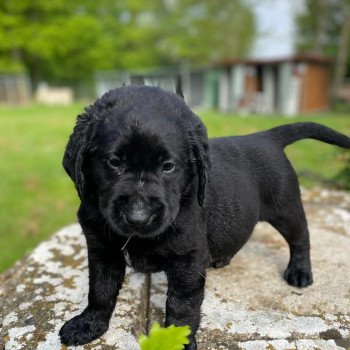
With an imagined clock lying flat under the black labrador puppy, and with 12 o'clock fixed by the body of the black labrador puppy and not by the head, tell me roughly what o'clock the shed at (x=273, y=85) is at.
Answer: The shed is roughly at 5 o'clock from the black labrador puppy.

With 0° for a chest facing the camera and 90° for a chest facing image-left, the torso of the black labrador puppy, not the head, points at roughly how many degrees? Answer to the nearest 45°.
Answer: approximately 45°

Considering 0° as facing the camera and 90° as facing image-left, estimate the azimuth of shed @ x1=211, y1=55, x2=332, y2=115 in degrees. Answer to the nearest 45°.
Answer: approximately 45°

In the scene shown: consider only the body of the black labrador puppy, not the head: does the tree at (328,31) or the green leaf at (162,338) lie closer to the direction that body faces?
the green leaf

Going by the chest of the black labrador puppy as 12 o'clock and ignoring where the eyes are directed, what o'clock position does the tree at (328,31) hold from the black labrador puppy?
The tree is roughly at 5 o'clock from the black labrador puppy.

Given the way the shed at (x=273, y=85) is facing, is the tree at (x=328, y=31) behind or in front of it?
behind

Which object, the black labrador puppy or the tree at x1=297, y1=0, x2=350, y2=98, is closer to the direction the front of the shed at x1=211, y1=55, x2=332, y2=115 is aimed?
the black labrador puppy

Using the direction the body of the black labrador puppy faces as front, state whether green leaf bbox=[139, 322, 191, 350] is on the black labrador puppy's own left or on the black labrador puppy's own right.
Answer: on the black labrador puppy's own left
